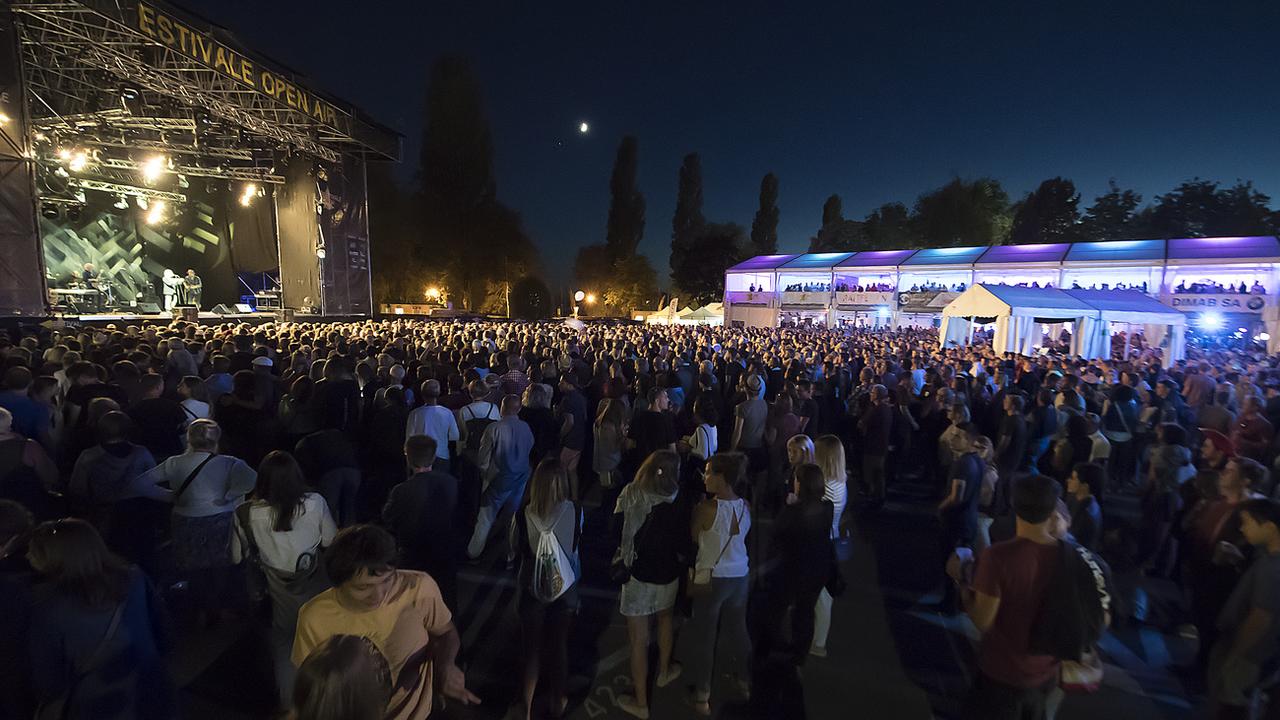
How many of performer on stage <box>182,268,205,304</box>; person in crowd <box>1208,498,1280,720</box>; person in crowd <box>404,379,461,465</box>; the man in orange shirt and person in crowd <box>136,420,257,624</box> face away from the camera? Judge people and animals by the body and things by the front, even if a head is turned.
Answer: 2

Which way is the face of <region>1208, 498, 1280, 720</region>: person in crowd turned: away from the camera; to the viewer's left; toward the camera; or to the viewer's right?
to the viewer's left

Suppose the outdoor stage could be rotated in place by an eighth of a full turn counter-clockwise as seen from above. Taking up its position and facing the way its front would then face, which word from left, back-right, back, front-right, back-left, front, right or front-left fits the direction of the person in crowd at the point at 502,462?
right

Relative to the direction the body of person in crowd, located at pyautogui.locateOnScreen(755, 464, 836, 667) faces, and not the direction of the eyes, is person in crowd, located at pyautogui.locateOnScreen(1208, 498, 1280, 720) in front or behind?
behind

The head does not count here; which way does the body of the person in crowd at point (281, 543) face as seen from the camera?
away from the camera

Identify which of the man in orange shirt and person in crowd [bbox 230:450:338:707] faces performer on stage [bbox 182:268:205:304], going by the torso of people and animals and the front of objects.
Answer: the person in crowd

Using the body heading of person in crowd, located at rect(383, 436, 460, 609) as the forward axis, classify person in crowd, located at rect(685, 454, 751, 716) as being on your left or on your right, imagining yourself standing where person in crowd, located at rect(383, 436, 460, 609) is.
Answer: on your right

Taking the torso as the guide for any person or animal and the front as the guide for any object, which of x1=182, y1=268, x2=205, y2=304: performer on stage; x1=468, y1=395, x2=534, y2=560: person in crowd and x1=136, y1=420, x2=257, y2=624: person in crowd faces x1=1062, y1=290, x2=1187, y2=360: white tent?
the performer on stage

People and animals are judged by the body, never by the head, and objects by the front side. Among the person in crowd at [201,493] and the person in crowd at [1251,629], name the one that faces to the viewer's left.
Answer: the person in crowd at [1251,629]

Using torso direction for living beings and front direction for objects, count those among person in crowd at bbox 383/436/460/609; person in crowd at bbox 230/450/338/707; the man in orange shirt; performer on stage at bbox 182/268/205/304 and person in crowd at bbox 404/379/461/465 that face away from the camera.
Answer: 3

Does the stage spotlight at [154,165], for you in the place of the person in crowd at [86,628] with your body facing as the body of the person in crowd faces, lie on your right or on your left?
on your right

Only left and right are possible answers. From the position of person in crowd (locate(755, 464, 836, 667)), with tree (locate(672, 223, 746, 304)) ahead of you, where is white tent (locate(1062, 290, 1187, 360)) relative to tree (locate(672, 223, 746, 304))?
right

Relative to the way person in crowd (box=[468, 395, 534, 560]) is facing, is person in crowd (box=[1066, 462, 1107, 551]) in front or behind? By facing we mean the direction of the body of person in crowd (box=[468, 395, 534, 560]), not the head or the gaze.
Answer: behind

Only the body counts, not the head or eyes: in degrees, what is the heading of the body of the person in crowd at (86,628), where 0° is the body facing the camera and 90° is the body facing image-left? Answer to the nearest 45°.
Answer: approximately 135°
